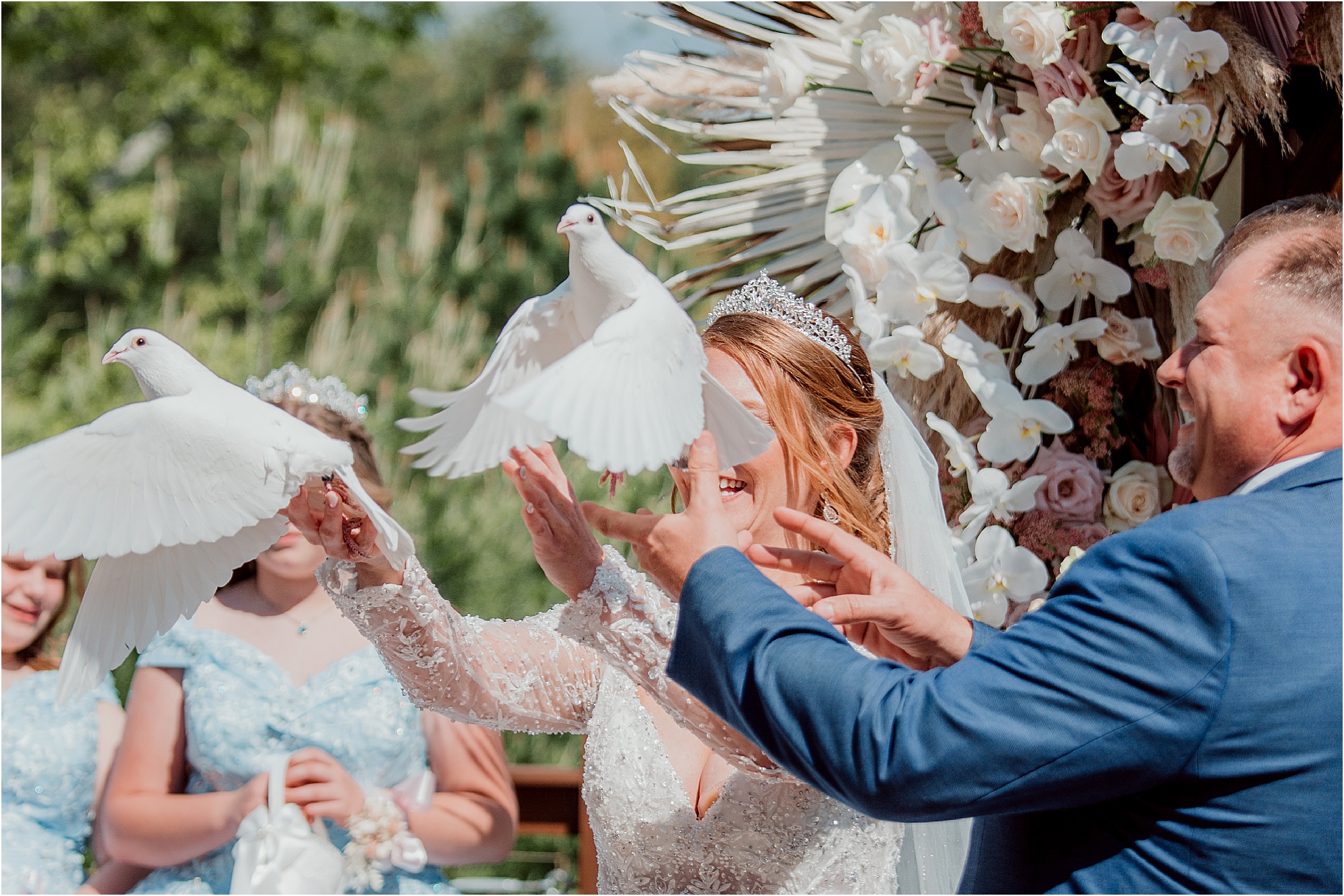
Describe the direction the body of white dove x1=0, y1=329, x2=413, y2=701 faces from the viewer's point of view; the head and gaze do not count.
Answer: to the viewer's left

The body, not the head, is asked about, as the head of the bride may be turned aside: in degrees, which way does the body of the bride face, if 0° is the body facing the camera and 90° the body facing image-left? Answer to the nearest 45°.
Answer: approximately 45°

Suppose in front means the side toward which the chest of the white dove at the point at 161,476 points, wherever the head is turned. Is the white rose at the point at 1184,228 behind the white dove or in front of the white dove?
behind

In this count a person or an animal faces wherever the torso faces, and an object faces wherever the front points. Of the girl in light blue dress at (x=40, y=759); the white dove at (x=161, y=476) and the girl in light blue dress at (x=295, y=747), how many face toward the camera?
2

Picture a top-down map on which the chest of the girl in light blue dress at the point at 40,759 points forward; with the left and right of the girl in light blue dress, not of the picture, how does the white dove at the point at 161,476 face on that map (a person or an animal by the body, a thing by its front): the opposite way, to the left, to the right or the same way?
to the right

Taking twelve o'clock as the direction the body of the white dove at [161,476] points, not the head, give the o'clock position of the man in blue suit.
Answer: The man in blue suit is roughly at 7 o'clock from the white dove.

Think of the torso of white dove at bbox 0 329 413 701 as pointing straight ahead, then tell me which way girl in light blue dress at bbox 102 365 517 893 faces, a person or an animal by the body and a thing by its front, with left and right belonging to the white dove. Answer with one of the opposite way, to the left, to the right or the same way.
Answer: to the left

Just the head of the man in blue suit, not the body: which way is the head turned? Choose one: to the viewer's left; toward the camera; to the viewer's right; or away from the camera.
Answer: to the viewer's left

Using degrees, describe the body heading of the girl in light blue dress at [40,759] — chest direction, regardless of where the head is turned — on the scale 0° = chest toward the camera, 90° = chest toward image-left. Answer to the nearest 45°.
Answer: approximately 0°

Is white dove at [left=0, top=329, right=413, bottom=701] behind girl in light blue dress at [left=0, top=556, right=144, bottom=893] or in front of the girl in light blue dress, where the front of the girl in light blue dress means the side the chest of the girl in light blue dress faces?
in front

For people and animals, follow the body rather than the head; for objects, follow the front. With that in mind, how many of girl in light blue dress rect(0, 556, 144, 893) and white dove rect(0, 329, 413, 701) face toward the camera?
1
